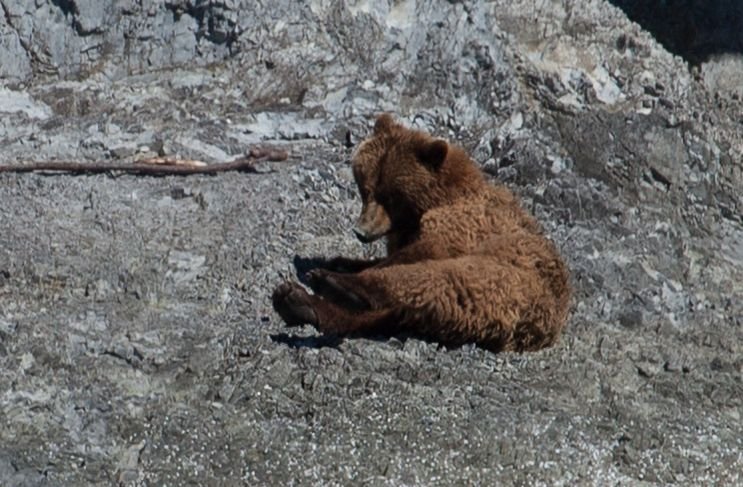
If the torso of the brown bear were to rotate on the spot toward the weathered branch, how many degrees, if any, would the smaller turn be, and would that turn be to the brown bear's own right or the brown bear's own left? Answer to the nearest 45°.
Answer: approximately 45° to the brown bear's own right

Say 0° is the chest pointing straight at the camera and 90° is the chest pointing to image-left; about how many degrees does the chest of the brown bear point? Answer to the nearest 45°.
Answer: approximately 90°
